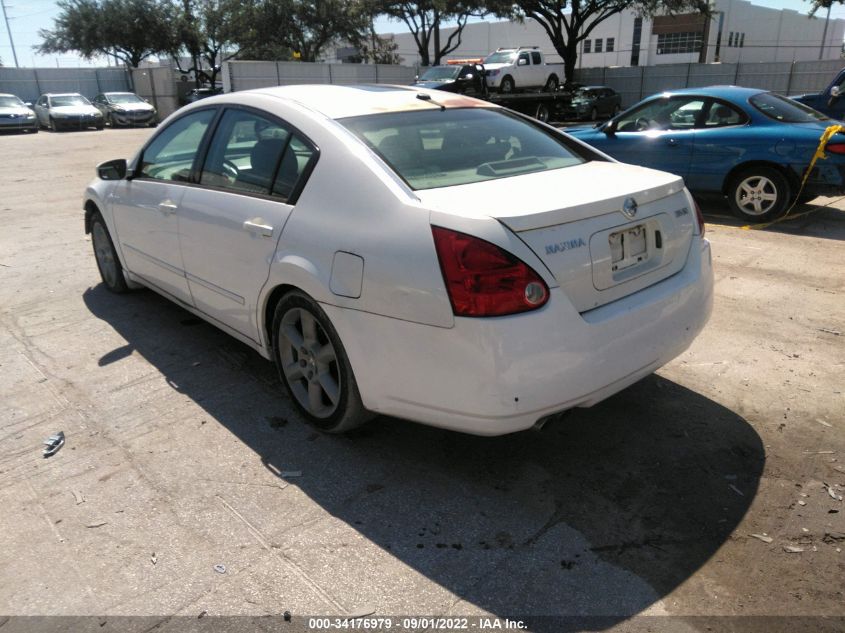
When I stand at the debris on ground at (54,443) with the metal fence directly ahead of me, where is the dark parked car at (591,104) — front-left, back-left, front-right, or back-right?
front-right

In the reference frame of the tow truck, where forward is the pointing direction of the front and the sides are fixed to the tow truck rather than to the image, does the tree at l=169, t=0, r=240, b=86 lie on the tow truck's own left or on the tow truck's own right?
on the tow truck's own right

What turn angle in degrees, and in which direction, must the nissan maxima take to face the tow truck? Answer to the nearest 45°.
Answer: approximately 45° to its right

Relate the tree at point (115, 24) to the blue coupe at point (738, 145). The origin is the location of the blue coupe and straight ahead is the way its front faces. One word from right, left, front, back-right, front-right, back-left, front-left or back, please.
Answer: front-right

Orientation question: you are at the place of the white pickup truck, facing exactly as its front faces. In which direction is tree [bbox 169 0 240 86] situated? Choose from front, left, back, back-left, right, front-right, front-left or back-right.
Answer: right

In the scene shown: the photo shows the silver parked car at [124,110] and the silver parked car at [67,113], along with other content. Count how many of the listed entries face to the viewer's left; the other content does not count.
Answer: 0

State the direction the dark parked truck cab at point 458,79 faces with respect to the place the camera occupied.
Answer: facing the viewer and to the left of the viewer

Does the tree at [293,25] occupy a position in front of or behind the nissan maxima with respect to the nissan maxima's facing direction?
in front

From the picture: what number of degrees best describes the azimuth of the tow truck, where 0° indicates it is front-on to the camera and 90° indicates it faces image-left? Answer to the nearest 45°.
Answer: approximately 45°

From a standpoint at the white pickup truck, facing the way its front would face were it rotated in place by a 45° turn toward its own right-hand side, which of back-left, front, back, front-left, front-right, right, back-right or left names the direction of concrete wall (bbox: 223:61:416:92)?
front

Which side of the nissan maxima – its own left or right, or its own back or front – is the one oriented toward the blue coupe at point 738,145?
right

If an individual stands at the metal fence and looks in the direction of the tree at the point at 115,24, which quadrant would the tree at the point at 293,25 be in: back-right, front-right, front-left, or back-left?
front-right

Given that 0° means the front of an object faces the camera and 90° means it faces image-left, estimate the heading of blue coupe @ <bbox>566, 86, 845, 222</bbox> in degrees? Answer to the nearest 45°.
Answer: approximately 90°

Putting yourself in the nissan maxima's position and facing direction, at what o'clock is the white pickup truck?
The white pickup truck is roughly at 2 o'clock from the nissan maxima.

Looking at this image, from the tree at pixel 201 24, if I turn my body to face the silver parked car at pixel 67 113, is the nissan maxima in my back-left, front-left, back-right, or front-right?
front-left

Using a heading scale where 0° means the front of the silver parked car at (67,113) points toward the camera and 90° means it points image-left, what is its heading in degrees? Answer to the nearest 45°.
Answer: approximately 315°
